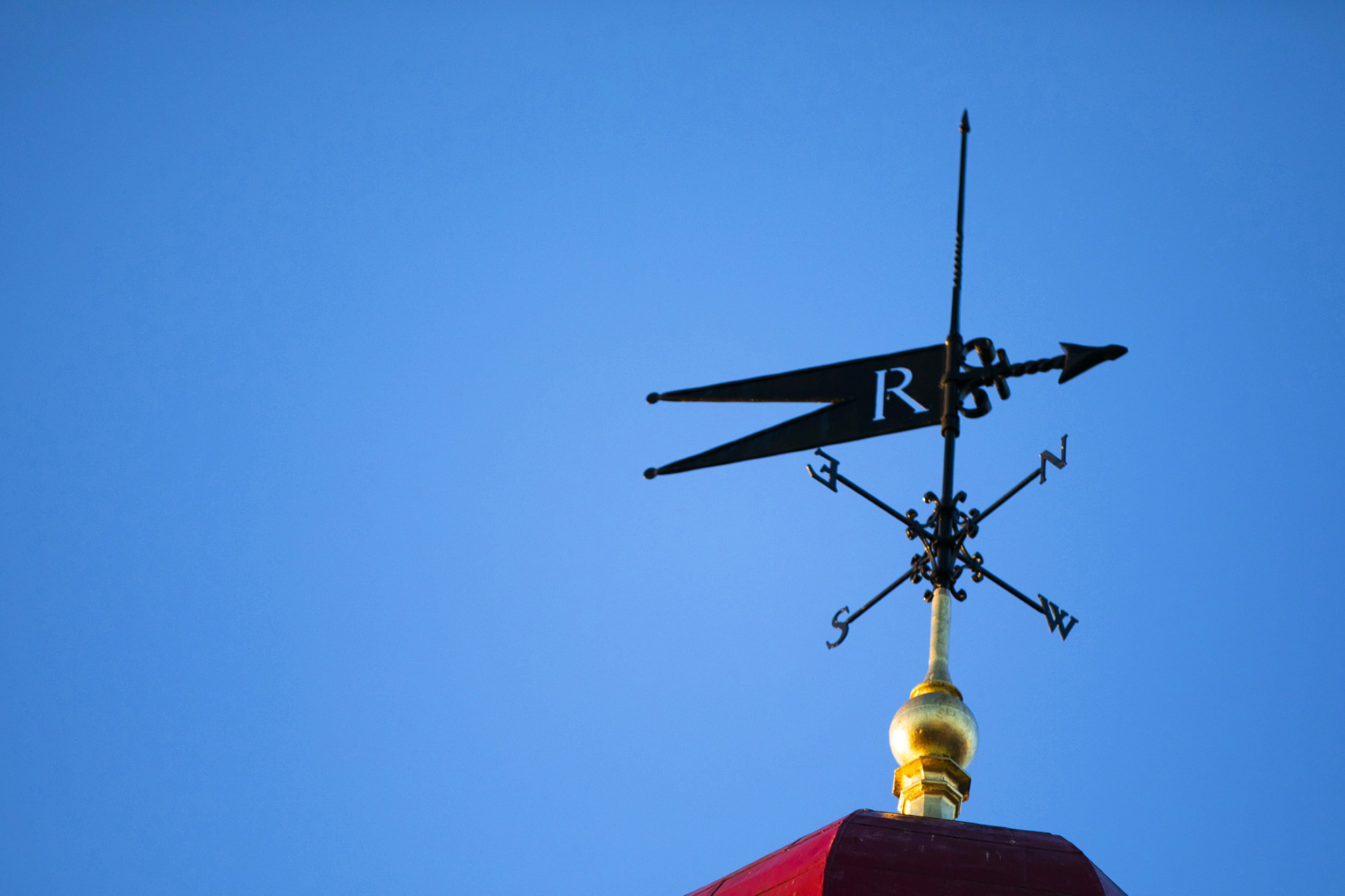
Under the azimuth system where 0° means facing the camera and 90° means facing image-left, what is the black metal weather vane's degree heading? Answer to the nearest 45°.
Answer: approximately 270°
